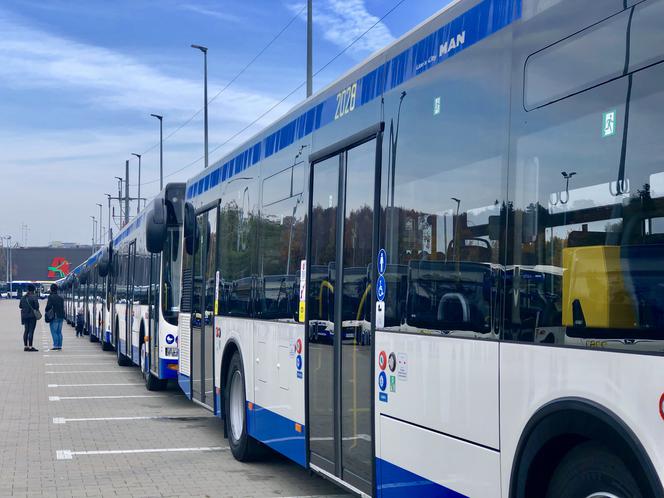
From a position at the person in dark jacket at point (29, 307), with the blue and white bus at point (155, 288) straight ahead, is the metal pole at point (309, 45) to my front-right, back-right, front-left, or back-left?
front-left

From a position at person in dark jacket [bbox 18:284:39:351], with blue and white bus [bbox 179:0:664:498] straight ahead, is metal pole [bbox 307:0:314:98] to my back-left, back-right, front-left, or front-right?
front-left
